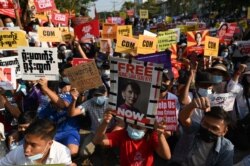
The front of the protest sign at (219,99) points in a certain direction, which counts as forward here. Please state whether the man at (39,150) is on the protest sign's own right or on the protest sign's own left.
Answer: on the protest sign's own right

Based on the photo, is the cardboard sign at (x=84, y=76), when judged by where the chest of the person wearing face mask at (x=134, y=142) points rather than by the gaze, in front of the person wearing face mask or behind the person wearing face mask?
behind

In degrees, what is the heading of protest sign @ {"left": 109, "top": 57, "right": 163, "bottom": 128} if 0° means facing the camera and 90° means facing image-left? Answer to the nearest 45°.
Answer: approximately 0°

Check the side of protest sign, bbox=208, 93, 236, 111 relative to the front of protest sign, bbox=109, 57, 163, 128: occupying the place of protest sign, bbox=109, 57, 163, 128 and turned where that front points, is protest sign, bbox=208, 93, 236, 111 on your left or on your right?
on your left

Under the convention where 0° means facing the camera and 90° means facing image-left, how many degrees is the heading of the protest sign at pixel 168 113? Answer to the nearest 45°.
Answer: approximately 0°

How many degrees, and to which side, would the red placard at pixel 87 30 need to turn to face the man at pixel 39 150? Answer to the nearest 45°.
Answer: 0° — it already faces them
